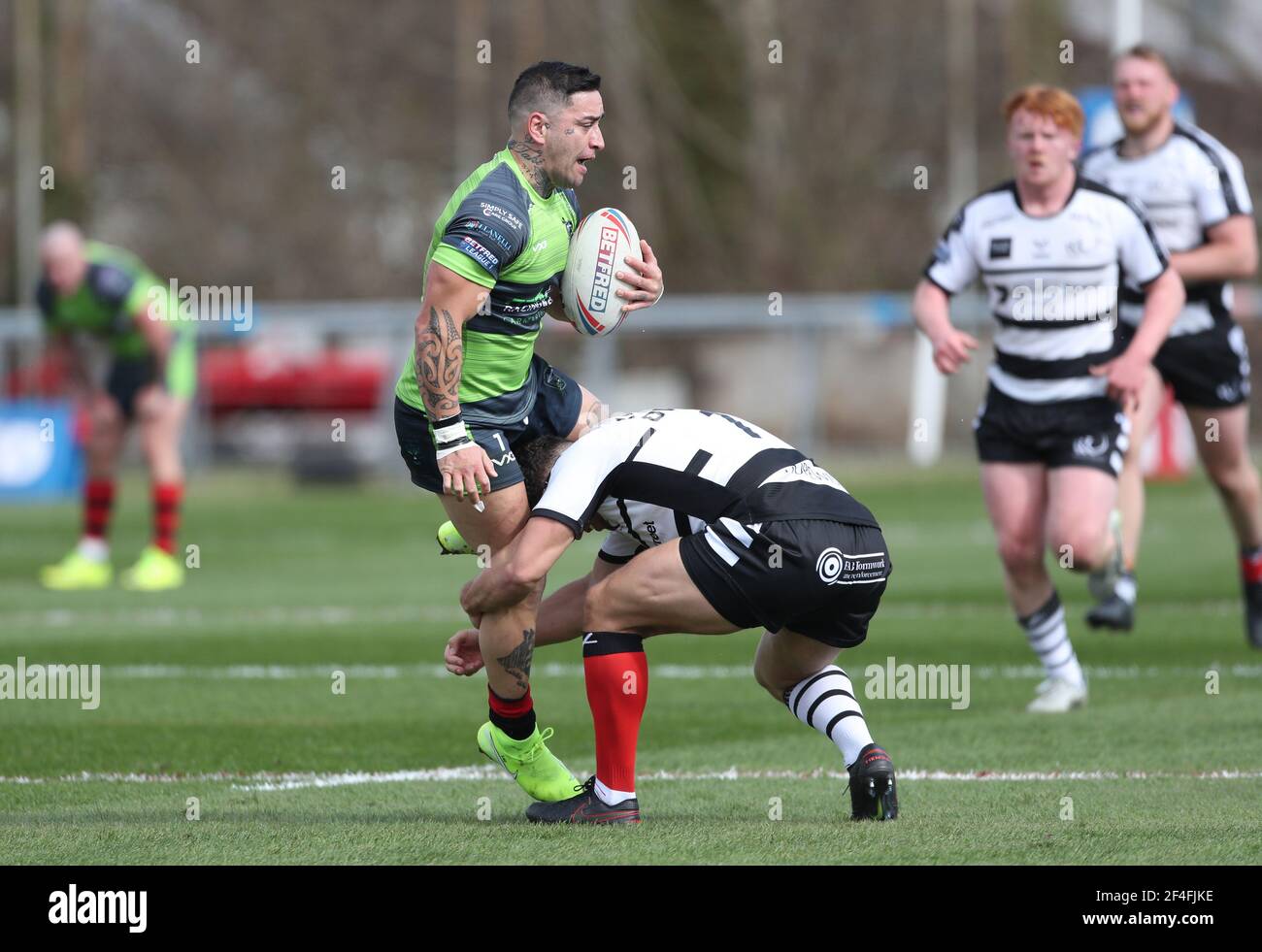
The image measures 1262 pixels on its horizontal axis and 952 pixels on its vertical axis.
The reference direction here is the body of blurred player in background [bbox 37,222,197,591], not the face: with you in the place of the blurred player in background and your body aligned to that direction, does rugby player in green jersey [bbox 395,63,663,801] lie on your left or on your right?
on your left

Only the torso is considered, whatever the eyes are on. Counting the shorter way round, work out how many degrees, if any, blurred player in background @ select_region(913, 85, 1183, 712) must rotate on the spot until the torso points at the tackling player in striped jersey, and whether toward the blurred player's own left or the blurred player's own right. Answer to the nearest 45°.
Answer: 0° — they already face them

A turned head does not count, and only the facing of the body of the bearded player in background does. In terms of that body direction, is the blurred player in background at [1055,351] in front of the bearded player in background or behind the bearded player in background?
in front

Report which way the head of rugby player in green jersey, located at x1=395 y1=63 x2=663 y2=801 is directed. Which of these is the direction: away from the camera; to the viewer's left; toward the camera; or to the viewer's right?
to the viewer's right

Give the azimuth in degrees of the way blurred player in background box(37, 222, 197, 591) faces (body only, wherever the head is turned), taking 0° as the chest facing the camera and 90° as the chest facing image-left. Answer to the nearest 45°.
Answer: approximately 45°

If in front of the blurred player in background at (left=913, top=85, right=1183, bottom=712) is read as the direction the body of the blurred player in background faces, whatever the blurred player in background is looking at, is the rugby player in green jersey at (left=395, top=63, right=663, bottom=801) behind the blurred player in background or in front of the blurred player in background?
in front

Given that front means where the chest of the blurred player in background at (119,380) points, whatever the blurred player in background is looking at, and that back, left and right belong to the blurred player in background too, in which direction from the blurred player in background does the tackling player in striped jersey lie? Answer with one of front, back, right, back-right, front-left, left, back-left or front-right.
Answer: front-left

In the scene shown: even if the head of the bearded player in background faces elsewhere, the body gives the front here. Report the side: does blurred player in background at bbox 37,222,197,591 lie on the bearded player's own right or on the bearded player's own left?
on the bearded player's own right

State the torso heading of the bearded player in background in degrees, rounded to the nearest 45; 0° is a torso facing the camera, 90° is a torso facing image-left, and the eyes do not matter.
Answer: approximately 45°

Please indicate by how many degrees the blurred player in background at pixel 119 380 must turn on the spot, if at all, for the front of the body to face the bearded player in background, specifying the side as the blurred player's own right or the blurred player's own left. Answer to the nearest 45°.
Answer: approximately 90° to the blurred player's own left

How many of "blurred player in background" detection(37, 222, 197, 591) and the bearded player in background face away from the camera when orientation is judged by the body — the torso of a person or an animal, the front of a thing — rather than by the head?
0
